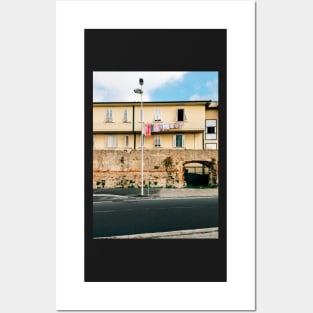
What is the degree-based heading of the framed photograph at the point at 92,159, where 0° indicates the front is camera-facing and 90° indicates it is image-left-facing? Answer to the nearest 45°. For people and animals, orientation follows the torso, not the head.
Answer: approximately 0°
